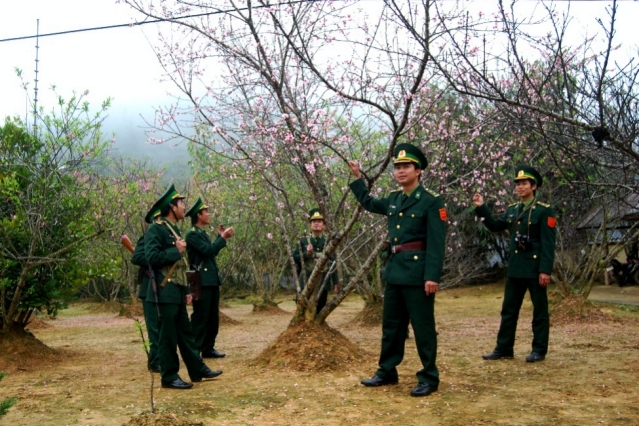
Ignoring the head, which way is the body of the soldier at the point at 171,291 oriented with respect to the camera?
to the viewer's right

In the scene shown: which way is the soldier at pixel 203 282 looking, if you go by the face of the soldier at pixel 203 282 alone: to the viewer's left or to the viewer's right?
to the viewer's right

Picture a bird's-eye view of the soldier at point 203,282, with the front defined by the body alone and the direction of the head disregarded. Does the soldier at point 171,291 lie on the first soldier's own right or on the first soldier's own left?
on the first soldier's own right

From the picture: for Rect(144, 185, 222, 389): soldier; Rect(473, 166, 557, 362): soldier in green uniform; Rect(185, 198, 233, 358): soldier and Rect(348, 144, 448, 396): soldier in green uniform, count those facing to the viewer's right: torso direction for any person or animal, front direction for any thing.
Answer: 2

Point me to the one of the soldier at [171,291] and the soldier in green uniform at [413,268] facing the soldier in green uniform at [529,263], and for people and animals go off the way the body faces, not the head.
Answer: the soldier

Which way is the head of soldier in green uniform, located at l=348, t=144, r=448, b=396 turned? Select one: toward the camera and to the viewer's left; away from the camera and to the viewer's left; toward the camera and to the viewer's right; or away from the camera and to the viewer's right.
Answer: toward the camera and to the viewer's left

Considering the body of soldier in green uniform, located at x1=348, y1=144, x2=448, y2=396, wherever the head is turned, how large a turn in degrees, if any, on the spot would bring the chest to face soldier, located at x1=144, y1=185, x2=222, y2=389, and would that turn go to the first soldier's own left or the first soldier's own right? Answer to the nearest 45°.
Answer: approximately 45° to the first soldier's own right

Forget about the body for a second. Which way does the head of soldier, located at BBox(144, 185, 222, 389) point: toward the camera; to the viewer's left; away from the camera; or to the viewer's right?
to the viewer's right

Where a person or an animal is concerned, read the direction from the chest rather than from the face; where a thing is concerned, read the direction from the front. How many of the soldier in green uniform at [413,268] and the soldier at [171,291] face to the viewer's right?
1

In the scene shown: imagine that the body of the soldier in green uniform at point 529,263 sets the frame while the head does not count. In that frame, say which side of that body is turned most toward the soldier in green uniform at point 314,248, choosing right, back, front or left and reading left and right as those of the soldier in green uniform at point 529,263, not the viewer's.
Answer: right

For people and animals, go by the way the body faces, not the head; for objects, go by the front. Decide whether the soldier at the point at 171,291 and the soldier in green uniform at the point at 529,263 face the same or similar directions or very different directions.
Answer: very different directions

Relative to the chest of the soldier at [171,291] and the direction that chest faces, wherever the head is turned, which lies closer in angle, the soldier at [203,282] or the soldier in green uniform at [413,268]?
the soldier in green uniform

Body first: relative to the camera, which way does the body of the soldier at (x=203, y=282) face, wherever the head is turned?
to the viewer's right

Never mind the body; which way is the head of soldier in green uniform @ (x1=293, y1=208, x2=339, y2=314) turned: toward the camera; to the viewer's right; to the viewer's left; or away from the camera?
toward the camera

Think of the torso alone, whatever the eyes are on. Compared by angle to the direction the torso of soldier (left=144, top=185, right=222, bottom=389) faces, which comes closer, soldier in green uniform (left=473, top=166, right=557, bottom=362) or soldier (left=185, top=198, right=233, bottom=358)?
the soldier in green uniform

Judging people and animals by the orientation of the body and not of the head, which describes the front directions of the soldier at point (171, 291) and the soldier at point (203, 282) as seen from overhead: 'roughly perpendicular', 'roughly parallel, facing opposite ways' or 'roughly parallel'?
roughly parallel
